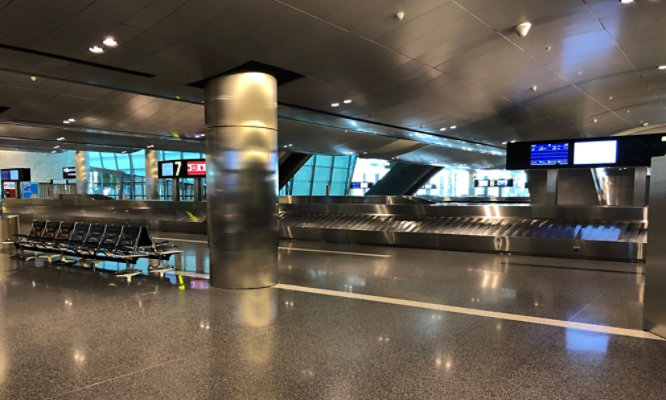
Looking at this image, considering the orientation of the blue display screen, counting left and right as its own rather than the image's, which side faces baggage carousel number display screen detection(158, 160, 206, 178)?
right

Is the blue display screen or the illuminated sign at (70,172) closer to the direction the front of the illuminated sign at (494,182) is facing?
the blue display screen

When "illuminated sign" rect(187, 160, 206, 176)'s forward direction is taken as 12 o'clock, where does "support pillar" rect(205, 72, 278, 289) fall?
The support pillar is roughly at 12 o'clock from the illuminated sign.

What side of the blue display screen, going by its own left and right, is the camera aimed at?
front

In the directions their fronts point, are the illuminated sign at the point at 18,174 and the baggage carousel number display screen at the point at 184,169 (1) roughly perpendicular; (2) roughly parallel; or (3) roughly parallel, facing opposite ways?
roughly parallel

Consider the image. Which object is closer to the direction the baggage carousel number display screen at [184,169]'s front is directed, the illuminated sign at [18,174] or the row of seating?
the row of seating

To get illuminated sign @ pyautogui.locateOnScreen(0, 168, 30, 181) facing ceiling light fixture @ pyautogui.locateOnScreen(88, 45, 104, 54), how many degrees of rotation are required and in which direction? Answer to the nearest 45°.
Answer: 0° — it already faces it

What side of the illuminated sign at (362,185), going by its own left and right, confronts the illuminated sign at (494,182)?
left

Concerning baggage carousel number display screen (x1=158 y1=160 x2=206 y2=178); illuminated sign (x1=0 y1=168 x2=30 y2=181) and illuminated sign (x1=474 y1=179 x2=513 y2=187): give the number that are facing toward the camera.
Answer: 3

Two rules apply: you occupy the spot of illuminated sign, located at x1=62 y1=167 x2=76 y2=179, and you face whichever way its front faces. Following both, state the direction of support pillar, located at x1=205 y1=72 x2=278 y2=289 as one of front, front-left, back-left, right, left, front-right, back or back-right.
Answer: front

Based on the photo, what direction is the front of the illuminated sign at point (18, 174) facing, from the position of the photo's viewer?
facing the viewer

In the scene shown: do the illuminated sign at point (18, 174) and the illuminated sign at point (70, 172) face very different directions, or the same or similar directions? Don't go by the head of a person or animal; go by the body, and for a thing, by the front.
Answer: same or similar directions

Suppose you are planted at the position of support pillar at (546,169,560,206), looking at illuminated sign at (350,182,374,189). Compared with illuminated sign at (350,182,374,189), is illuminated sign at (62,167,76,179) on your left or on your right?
left

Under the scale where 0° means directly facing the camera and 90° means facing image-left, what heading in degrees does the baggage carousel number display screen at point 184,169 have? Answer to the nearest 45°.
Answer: approximately 0°
